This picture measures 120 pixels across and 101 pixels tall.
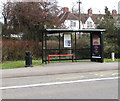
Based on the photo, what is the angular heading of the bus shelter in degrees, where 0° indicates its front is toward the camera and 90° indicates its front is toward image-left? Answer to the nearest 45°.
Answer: approximately 0°

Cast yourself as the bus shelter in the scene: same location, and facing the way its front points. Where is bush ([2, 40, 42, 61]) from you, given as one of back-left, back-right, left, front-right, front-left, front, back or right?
back-right
